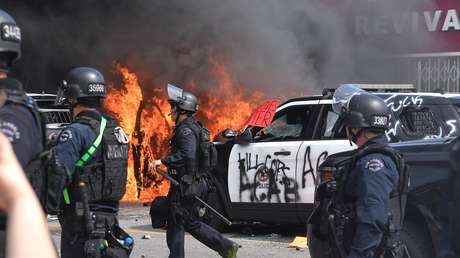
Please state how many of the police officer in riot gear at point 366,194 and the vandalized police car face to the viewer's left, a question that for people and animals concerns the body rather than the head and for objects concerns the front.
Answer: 2

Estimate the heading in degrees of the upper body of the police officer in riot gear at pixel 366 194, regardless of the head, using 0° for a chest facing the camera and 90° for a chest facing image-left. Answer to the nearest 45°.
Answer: approximately 90°

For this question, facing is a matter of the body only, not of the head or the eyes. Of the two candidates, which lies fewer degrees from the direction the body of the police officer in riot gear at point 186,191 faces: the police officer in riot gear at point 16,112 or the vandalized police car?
the police officer in riot gear

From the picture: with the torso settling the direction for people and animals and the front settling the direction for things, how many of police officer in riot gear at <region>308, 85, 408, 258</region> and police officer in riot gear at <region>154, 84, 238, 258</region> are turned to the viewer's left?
2

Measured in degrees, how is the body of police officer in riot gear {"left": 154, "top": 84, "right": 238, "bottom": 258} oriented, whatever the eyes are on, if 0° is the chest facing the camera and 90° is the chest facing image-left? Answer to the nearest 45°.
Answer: approximately 90°

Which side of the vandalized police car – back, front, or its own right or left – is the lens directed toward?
left
